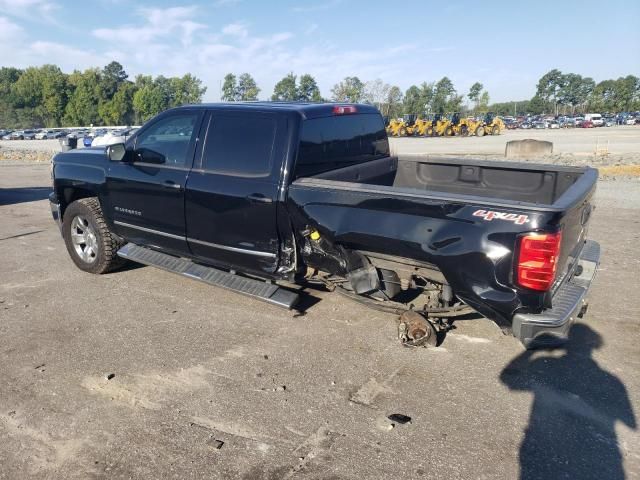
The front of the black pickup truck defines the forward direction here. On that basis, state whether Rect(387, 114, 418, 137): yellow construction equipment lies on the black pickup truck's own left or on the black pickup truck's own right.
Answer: on the black pickup truck's own right

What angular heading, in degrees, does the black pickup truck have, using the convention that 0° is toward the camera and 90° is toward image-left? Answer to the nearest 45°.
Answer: approximately 135°

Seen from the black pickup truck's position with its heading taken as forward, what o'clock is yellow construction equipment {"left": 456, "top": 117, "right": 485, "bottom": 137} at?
The yellow construction equipment is roughly at 2 o'clock from the black pickup truck.

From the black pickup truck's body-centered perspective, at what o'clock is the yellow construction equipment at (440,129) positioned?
The yellow construction equipment is roughly at 2 o'clock from the black pickup truck.
